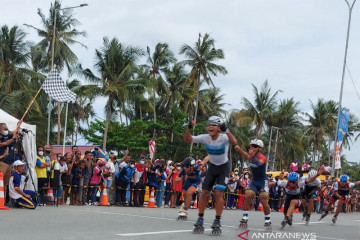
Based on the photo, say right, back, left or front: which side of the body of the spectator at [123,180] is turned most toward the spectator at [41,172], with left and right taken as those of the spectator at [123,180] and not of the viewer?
right

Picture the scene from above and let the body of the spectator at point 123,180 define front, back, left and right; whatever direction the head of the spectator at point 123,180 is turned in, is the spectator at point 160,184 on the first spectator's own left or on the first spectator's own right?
on the first spectator's own left

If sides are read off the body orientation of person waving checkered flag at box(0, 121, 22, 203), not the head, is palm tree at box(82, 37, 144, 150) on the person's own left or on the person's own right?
on the person's own left

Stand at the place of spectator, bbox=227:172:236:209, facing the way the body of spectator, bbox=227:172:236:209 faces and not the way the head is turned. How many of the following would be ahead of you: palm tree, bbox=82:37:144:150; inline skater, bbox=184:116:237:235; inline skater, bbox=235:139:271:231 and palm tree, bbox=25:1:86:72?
2

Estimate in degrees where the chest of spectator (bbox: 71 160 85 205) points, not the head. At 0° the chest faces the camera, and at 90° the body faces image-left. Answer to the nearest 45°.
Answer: approximately 315°

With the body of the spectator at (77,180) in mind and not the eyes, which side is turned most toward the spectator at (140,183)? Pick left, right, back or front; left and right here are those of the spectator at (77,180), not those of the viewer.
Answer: left
